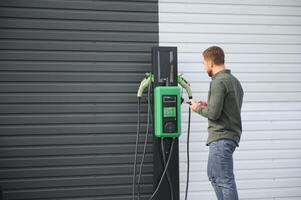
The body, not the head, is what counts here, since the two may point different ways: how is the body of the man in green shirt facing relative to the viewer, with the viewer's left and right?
facing away from the viewer and to the left of the viewer

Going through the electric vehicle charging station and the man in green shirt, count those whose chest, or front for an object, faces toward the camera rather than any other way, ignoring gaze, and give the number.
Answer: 1

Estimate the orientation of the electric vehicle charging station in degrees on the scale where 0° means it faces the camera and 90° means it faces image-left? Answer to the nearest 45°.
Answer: approximately 0°

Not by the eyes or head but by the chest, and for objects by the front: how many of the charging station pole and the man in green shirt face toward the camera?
1

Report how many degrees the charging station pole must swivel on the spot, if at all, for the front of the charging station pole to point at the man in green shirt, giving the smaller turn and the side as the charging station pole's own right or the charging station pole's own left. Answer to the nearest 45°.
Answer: approximately 45° to the charging station pole's own left

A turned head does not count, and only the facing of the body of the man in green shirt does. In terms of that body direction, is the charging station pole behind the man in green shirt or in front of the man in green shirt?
in front

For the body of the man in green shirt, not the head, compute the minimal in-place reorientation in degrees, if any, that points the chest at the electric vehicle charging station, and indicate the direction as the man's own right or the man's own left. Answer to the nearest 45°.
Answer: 0° — they already face it
